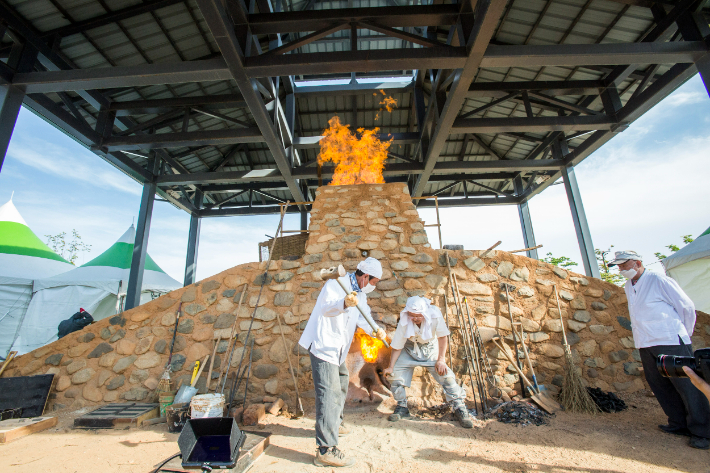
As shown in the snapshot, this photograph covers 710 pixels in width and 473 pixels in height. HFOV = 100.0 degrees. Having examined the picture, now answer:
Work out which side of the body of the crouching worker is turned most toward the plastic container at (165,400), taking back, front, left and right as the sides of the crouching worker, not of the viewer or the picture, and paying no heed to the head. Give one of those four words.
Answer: right

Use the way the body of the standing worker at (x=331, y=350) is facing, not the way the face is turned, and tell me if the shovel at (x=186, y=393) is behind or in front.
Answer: behind

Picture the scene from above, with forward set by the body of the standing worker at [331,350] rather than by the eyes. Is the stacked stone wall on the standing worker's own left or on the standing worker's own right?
on the standing worker's own left

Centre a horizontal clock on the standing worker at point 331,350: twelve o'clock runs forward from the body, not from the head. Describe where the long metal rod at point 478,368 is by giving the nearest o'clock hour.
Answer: The long metal rod is roughly at 11 o'clock from the standing worker.

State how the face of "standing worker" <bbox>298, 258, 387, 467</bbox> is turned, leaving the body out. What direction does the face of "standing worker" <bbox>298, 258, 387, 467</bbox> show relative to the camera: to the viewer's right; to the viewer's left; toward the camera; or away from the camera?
to the viewer's right

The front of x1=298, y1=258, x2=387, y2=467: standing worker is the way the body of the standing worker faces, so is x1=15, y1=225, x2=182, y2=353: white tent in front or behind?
behind

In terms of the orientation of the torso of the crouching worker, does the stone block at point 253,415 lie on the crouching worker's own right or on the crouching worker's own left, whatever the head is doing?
on the crouching worker's own right

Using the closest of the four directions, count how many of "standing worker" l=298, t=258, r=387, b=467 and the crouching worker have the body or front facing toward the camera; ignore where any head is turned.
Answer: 1

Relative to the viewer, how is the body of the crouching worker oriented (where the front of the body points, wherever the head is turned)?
toward the camera

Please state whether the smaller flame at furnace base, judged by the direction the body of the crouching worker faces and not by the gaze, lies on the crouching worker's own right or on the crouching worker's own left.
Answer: on the crouching worker's own right

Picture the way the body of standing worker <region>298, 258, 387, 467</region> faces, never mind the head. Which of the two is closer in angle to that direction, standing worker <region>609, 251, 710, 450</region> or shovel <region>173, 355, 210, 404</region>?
the standing worker

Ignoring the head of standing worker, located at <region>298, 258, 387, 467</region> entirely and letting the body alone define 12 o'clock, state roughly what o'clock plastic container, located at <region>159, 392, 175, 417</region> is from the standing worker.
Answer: The plastic container is roughly at 7 o'clock from the standing worker.

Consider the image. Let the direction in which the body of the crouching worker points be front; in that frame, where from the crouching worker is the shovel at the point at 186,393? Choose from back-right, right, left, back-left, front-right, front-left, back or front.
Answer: right

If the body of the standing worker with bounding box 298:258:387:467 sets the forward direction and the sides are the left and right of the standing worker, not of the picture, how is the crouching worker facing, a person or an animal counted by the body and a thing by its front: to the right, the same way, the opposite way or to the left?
to the right

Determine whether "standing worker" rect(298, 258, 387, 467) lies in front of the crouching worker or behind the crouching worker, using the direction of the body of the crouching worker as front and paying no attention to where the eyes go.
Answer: in front

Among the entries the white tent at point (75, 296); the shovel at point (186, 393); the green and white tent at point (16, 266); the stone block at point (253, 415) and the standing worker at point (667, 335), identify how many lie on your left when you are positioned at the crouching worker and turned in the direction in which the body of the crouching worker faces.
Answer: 1

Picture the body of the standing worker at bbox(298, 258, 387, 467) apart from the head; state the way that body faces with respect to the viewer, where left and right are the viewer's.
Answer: facing to the right of the viewer

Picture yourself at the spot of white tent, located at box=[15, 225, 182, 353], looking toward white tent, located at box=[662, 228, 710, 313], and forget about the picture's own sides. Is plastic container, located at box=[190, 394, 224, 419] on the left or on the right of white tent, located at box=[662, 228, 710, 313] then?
right

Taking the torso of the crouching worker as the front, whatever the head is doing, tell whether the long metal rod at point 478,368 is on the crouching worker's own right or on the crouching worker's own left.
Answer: on the crouching worker's own left
